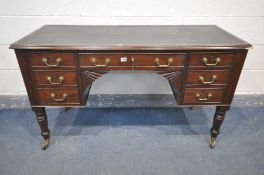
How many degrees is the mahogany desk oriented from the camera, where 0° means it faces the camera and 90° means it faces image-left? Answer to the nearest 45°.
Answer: approximately 0°
